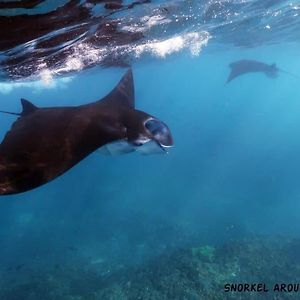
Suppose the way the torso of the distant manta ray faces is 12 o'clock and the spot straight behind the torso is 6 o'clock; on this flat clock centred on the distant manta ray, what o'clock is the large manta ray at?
The large manta ray is roughly at 9 o'clock from the distant manta ray.

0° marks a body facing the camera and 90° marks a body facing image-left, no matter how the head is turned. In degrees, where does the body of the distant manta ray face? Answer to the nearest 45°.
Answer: approximately 90°
